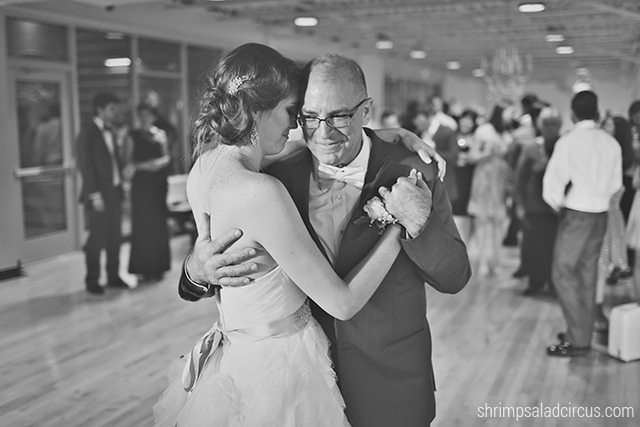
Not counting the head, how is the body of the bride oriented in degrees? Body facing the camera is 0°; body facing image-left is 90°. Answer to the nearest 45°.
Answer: approximately 225°

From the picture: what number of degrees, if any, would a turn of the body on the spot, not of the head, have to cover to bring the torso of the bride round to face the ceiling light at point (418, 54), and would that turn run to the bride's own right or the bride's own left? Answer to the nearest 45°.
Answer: approximately 45° to the bride's own left

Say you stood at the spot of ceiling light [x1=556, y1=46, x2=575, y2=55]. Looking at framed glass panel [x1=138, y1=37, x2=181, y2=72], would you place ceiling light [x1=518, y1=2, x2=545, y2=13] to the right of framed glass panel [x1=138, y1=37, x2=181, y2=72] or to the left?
left

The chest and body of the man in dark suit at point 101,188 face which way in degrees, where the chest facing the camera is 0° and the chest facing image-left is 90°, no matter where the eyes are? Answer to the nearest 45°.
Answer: approximately 315°

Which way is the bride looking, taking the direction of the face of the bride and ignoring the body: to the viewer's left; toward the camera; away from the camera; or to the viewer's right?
to the viewer's right

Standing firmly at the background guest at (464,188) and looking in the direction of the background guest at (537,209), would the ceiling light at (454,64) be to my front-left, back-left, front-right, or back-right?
back-left
